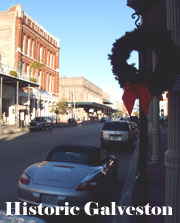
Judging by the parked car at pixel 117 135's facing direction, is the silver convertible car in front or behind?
behind

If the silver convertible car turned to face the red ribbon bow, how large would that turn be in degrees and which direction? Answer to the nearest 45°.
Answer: approximately 90° to its right

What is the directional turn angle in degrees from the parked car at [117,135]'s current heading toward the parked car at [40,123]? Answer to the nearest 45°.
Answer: approximately 45° to its left

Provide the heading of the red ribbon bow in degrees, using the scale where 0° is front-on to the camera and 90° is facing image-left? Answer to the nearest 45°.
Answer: approximately 0°

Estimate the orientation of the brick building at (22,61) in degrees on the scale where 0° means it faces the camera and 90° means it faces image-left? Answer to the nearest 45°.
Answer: approximately 315°

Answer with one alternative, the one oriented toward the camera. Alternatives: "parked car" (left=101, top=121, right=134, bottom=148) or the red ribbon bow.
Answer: the red ribbon bow

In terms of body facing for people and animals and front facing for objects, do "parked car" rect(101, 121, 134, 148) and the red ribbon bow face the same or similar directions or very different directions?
very different directions

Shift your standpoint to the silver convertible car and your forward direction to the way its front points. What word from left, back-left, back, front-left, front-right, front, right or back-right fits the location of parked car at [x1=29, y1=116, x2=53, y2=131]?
front-left

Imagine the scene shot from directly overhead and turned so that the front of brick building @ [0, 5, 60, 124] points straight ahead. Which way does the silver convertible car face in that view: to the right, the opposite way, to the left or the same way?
to the left

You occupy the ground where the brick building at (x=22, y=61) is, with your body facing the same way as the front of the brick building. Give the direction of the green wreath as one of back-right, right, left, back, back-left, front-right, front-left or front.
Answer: front-right

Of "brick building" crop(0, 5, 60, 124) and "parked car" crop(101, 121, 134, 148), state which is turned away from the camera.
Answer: the parked car

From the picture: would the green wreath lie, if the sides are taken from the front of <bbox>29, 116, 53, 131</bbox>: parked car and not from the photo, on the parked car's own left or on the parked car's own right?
on the parked car's own left

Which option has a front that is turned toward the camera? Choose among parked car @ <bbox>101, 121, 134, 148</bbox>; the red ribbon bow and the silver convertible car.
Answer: the red ribbon bow

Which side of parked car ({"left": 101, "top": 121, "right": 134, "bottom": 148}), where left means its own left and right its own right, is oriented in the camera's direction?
back
